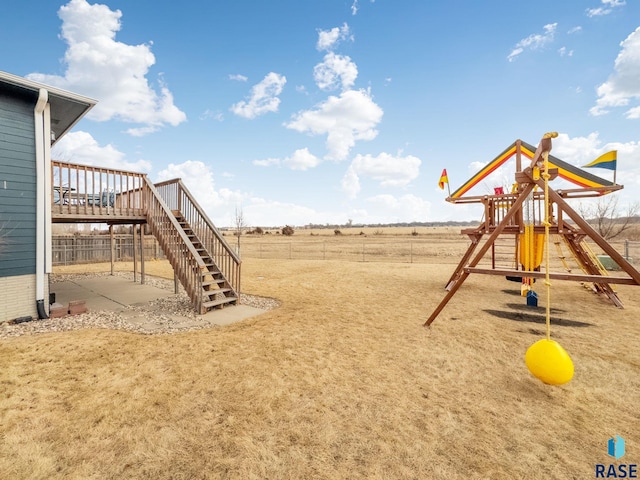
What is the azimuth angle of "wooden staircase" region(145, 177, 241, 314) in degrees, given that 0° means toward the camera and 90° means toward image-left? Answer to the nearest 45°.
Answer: approximately 315°

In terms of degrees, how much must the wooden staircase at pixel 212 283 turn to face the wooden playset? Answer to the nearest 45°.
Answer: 0° — it already faces it

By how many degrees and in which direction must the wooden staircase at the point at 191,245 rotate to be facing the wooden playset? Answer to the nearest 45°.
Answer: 0° — it already faces it

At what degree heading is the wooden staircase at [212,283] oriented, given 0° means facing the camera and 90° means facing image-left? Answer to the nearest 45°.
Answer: approximately 315°
